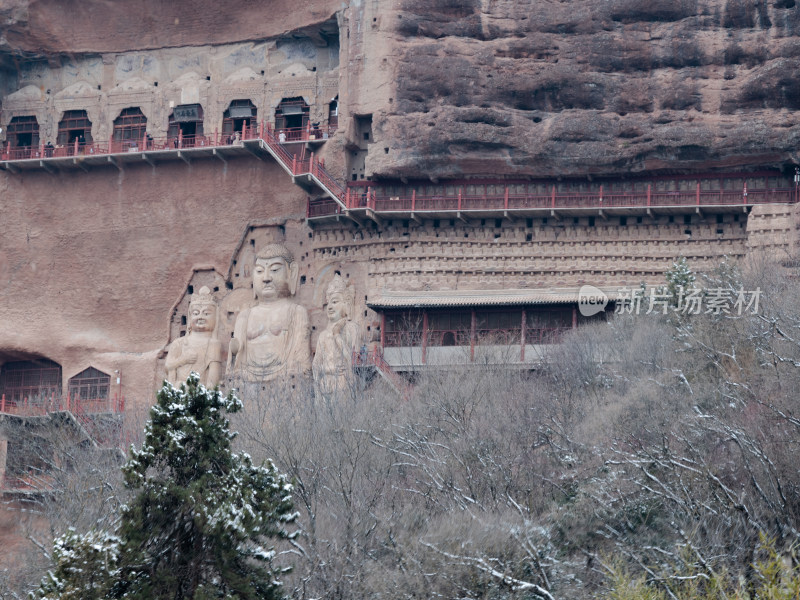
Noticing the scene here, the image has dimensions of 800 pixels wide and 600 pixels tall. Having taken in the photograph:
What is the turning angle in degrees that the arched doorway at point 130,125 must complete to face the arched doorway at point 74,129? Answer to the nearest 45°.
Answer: approximately 135° to its right

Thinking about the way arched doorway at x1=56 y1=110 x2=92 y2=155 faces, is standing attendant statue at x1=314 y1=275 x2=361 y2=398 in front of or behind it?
in front

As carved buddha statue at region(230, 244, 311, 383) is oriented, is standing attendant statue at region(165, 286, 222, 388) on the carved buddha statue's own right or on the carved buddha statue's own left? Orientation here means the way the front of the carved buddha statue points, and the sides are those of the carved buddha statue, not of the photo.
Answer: on the carved buddha statue's own right

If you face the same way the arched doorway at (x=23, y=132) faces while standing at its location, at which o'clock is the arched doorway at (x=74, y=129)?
the arched doorway at (x=74, y=129) is roughly at 10 o'clock from the arched doorway at (x=23, y=132).

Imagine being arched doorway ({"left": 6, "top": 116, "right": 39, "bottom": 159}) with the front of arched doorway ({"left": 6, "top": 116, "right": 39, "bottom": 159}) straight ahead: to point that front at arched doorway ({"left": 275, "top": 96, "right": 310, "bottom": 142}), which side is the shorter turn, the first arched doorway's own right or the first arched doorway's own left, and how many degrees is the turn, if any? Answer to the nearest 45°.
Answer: approximately 45° to the first arched doorway's own left
